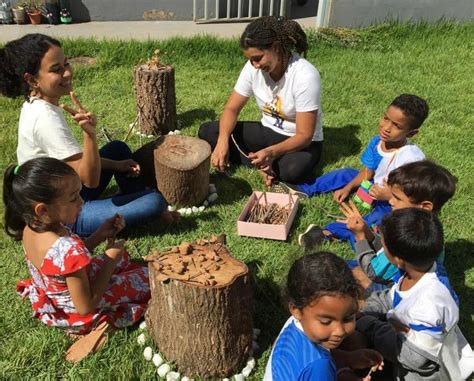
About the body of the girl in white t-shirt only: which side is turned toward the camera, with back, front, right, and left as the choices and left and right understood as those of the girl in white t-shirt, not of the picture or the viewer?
right

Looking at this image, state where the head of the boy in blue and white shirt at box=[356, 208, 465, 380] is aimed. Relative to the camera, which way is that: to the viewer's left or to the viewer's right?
to the viewer's left

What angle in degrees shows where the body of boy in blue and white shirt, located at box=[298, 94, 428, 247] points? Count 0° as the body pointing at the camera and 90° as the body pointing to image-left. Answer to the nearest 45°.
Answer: approximately 45°

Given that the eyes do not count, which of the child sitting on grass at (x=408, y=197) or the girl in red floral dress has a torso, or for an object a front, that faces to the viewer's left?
the child sitting on grass

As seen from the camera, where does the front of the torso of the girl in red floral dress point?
to the viewer's right

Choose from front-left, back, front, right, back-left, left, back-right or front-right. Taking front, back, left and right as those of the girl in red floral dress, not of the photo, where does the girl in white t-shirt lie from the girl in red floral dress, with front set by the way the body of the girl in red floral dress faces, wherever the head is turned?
left

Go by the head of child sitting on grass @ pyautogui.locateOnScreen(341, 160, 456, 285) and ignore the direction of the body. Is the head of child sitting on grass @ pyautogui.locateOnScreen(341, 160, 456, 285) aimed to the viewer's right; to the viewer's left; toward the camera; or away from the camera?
to the viewer's left

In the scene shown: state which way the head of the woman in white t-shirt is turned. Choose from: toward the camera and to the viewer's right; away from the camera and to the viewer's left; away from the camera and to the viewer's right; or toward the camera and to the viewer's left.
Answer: toward the camera and to the viewer's left

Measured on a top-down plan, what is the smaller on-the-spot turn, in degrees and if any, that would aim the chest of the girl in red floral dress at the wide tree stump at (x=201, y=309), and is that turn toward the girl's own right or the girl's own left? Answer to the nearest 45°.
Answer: approximately 45° to the girl's own right

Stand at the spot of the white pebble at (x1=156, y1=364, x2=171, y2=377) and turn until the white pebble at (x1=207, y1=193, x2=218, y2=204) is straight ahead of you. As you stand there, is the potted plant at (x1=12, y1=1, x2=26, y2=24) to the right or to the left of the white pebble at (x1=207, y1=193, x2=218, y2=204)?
left

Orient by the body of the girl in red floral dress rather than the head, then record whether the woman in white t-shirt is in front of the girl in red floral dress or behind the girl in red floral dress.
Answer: in front

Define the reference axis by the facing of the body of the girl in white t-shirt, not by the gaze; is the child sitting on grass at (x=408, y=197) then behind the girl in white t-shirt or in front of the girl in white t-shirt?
in front

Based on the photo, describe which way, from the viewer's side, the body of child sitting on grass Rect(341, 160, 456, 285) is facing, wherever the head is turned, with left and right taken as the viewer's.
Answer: facing to the left of the viewer

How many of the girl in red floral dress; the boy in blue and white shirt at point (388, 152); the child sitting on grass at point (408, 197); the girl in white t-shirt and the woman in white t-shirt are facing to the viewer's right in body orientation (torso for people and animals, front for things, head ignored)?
2
